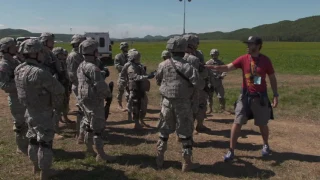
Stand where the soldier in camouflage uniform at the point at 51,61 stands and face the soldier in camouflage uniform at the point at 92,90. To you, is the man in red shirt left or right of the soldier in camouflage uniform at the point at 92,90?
left

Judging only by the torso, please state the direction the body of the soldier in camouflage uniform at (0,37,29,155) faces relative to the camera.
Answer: to the viewer's right

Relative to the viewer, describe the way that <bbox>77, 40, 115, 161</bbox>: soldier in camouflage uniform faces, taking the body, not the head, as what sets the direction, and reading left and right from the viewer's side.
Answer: facing away from the viewer and to the right of the viewer

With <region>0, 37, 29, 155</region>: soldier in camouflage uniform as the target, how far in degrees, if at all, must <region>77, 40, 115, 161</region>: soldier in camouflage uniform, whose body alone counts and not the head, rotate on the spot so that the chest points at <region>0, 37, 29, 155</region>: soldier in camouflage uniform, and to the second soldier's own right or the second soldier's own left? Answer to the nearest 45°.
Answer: approximately 135° to the second soldier's own left

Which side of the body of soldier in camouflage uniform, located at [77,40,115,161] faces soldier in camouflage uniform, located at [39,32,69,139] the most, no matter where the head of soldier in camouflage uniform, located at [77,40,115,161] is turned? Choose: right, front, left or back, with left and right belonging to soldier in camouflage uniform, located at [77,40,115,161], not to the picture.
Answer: left

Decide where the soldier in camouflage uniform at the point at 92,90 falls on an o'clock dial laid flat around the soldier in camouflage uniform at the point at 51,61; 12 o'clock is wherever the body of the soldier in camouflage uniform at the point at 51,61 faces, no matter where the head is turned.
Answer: the soldier in camouflage uniform at the point at 92,90 is roughly at 2 o'clock from the soldier in camouflage uniform at the point at 51,61.

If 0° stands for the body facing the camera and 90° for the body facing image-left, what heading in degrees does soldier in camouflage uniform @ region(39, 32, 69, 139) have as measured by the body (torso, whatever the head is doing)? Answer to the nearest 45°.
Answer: approximately 270°

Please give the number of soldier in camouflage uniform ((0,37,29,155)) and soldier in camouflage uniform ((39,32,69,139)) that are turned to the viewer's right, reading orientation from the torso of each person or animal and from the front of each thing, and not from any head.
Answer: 2

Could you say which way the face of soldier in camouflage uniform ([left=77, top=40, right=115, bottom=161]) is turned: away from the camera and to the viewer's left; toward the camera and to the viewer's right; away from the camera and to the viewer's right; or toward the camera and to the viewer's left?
away from the camera and to the viewer's right

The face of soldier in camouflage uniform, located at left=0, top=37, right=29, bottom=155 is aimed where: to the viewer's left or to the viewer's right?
to the viewer's right
